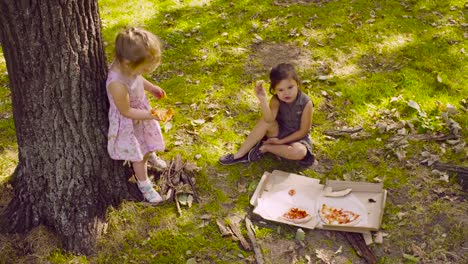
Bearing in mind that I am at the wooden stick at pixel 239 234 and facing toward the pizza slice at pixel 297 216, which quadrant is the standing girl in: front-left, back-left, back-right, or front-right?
back-left

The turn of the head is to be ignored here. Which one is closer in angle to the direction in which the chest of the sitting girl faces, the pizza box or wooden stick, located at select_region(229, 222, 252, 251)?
the wooden stick

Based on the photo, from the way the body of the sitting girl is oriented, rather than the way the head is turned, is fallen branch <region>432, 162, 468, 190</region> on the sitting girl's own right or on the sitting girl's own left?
on the sitting girl's own left

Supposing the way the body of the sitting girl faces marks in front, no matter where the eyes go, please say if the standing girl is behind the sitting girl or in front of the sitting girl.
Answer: in front

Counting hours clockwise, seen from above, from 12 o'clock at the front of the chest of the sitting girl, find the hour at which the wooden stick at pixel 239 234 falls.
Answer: The wooden stick is roughly at 11 o'clock from the sitting girl.

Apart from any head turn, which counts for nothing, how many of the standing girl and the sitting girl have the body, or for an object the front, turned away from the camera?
0

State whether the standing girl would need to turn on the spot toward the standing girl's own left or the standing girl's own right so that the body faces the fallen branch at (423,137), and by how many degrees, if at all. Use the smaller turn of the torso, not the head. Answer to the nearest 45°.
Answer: approximately 45° to the standing girl's own left

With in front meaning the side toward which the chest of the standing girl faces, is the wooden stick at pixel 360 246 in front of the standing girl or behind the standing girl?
in front

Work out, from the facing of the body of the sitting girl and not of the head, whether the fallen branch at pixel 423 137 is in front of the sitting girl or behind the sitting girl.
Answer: behind

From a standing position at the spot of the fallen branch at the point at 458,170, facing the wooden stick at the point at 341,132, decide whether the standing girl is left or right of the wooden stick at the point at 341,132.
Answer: left

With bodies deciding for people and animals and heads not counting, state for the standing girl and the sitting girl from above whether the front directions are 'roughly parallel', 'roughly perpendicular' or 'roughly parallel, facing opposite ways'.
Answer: roughly perpendicular

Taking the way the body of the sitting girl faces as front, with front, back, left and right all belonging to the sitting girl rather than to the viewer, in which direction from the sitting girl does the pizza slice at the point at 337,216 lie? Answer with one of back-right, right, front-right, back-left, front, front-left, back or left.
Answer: left
